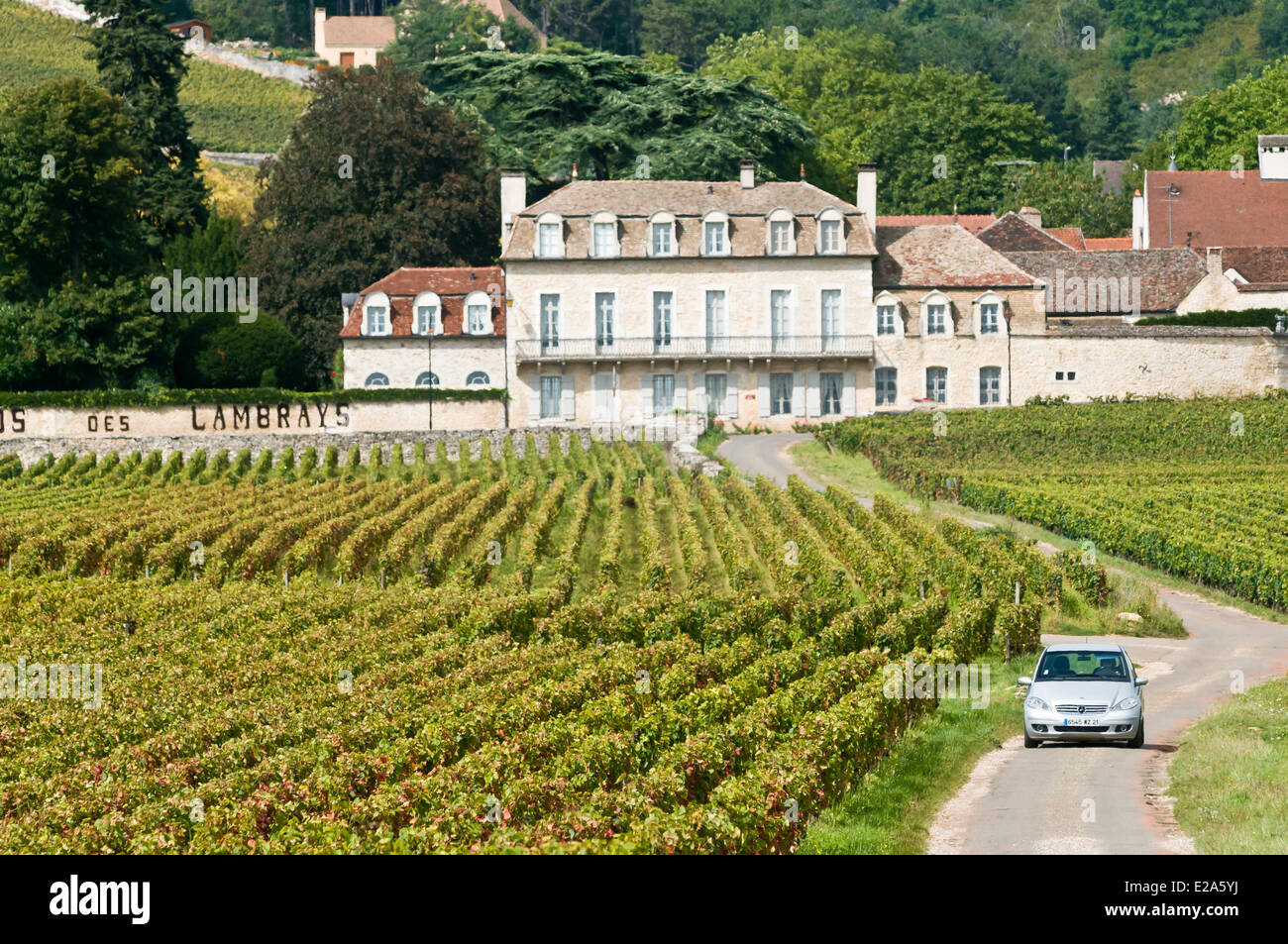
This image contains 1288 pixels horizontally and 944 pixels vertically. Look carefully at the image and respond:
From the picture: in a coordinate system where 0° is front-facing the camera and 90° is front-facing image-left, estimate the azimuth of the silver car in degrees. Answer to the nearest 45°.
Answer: approximately 0°
